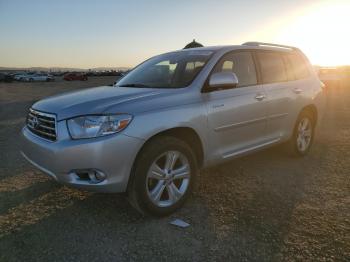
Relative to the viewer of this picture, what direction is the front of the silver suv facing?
facing the viewer and to the left of the viewer
